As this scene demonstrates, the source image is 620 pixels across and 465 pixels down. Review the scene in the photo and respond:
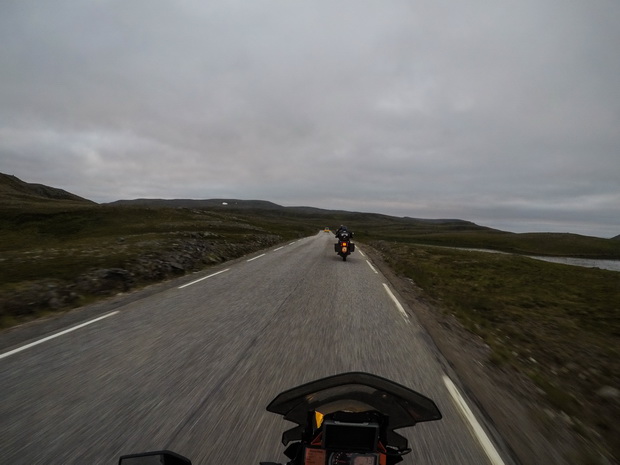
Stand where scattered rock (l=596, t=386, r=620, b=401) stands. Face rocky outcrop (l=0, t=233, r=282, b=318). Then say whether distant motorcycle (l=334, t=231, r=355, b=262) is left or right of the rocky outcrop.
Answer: right

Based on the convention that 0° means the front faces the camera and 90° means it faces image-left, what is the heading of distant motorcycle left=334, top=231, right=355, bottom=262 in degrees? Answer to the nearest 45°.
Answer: approximately 180°

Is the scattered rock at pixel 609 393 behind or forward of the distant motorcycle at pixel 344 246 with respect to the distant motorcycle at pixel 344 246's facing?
behind

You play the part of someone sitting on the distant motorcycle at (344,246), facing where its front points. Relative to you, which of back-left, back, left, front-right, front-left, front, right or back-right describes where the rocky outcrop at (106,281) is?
back-left
